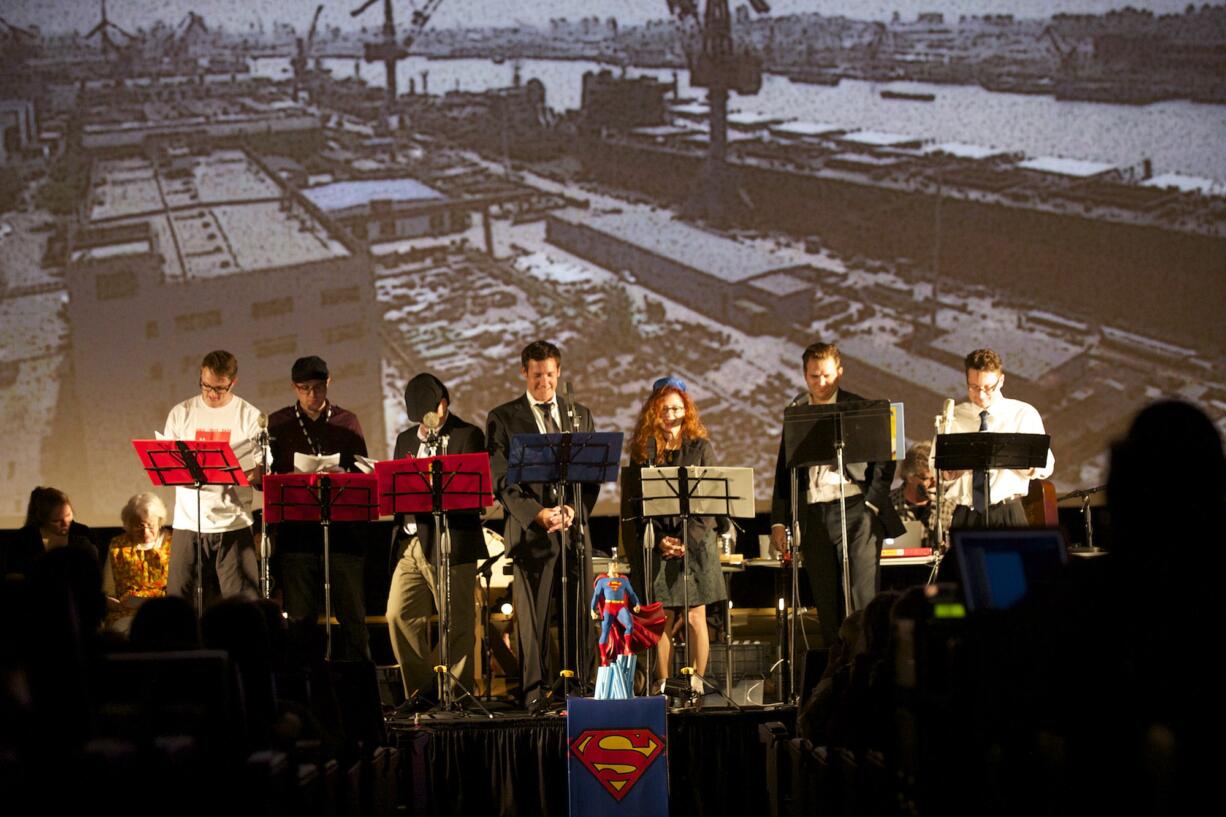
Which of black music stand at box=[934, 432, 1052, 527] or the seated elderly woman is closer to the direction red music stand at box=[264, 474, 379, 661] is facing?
the seated elderly woman

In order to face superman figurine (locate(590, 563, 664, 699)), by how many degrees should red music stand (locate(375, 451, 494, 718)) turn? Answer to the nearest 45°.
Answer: approximately 90° to its right

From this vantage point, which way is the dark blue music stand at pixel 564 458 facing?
away from the camera

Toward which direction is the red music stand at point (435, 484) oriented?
away from the camera

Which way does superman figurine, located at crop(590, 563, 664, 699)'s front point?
toward the camera

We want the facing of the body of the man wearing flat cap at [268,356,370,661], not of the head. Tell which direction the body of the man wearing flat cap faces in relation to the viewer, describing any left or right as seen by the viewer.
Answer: facing the viewer

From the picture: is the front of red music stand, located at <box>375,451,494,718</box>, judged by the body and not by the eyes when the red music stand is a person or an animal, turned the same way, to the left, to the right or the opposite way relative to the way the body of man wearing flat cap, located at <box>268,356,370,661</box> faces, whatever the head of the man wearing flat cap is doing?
the opposite way

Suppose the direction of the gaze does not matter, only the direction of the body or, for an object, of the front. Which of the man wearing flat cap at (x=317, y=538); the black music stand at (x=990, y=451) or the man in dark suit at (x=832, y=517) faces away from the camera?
the black music stand

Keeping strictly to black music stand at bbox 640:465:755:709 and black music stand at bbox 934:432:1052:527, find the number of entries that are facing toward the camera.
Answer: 0

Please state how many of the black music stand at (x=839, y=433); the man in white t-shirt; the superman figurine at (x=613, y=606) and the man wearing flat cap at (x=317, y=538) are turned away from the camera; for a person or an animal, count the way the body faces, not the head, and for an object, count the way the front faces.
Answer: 1

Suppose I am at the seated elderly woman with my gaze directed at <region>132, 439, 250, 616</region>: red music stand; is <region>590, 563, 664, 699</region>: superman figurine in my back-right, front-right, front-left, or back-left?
front-left

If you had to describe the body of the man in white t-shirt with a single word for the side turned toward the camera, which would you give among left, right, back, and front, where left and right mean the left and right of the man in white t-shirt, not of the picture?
front

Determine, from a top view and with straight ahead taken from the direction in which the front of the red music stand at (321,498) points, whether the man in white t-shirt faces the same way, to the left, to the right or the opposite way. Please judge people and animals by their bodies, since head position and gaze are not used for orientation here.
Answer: the opposite way

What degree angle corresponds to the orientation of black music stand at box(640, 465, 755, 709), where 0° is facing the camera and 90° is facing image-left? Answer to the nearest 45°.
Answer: approximately 180°

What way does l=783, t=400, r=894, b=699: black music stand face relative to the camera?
away from the camera

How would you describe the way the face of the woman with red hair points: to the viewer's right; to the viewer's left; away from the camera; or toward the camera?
toward the camera

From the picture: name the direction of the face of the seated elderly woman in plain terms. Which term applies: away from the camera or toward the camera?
toward the camera

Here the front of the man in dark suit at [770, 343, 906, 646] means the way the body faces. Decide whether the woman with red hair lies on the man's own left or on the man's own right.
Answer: on the man's own right

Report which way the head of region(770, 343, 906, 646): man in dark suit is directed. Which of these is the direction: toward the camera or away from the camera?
toward the camera

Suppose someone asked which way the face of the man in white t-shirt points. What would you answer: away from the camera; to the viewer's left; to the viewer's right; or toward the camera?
toward the camera
